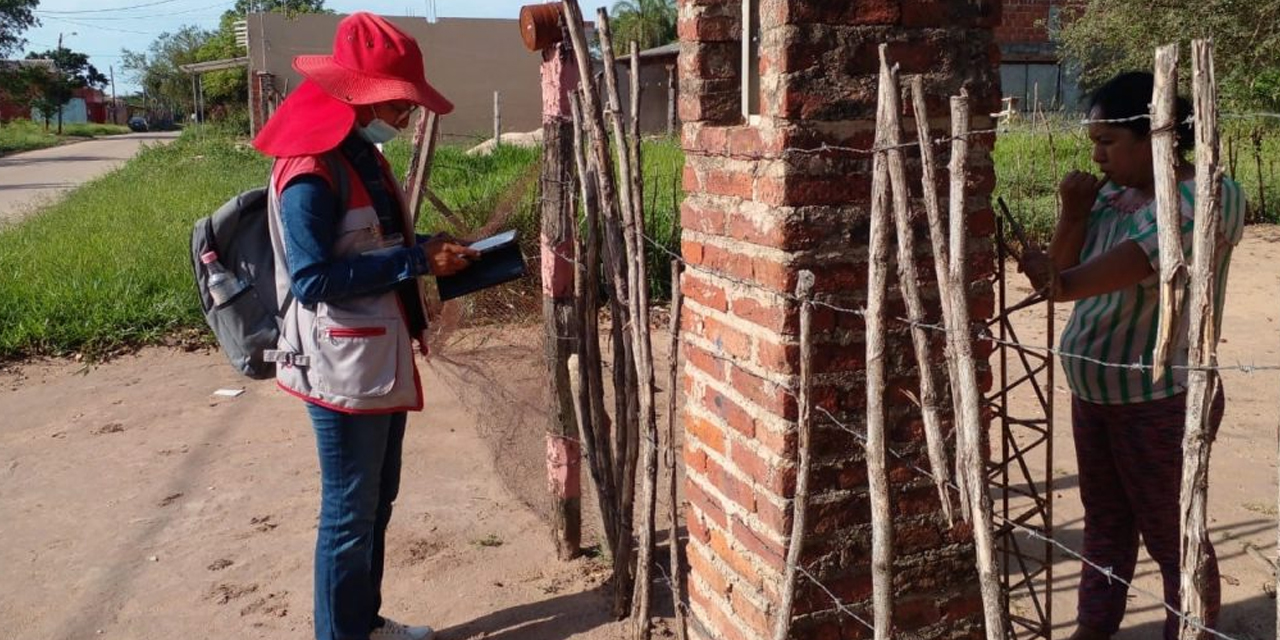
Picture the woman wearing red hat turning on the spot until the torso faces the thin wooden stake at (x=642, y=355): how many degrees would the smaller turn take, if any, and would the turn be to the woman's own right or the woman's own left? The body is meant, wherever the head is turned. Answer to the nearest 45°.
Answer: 0° — they already face it

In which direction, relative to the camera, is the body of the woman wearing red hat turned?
to the viewer's right

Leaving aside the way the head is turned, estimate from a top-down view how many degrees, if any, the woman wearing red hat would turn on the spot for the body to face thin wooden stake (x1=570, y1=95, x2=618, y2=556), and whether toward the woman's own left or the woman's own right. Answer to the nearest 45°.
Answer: approximately 45° to the woman's own left

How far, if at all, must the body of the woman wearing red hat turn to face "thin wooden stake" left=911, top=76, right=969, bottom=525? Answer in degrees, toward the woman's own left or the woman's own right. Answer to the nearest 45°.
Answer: approximately 45° to the woman's own right

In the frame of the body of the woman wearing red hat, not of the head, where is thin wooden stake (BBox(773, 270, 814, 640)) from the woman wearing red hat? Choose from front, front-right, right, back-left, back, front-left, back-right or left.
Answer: front-right

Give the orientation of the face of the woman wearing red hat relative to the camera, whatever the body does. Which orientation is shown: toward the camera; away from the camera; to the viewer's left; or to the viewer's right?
to the viewer's right

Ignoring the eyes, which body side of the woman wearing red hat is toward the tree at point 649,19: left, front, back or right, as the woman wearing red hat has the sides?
left

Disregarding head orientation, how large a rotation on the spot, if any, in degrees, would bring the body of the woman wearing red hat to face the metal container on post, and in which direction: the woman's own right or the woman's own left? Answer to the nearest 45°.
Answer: approximately 45° to the woman's own left

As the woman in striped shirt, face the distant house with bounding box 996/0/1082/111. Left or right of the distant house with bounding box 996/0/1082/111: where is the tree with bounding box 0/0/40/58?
left

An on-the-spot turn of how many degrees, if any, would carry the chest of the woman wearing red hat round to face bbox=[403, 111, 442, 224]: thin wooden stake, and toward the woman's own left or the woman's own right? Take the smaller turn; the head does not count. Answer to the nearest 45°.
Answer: approximately 90° to the woman's own left
